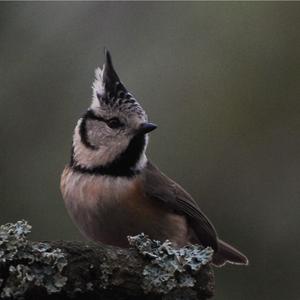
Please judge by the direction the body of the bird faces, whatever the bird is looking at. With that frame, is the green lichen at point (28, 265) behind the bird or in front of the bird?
in front

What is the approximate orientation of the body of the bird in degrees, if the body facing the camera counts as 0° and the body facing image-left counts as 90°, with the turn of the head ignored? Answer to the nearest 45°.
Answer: approximately 45°
